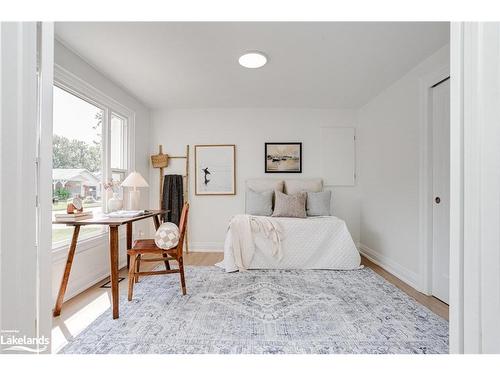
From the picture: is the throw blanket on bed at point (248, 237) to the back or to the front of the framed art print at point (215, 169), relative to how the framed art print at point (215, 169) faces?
to the front

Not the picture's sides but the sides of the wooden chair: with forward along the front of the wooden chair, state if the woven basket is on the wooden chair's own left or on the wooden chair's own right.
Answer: on the wooden chair's own right

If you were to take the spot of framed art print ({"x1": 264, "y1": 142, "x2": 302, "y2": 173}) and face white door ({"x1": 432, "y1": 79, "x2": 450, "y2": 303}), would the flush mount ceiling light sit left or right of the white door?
right

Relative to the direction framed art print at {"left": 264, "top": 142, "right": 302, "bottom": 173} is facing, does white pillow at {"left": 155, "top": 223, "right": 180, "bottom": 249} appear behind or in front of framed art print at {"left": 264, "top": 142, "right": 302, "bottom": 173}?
in front

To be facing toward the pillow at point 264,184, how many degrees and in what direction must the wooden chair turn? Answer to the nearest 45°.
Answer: approximately 135° to its right

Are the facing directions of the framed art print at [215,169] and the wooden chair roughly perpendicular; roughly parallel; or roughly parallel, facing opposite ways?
roughly perpendicular

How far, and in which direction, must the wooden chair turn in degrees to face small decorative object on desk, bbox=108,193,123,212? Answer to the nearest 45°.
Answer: approximately 45° to its right

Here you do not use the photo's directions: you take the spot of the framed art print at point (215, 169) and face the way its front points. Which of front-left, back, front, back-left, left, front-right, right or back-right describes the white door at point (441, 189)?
front-left

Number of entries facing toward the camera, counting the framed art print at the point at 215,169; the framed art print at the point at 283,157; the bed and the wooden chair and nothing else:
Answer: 3

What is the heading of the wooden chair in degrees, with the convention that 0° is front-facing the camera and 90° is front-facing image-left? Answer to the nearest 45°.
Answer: approximately 90°

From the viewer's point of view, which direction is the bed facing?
toward the camera

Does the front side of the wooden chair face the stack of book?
yes

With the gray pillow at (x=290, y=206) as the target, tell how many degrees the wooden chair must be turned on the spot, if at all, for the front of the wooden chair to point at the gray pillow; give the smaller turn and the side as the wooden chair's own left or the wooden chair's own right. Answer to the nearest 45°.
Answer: approximately 180°
